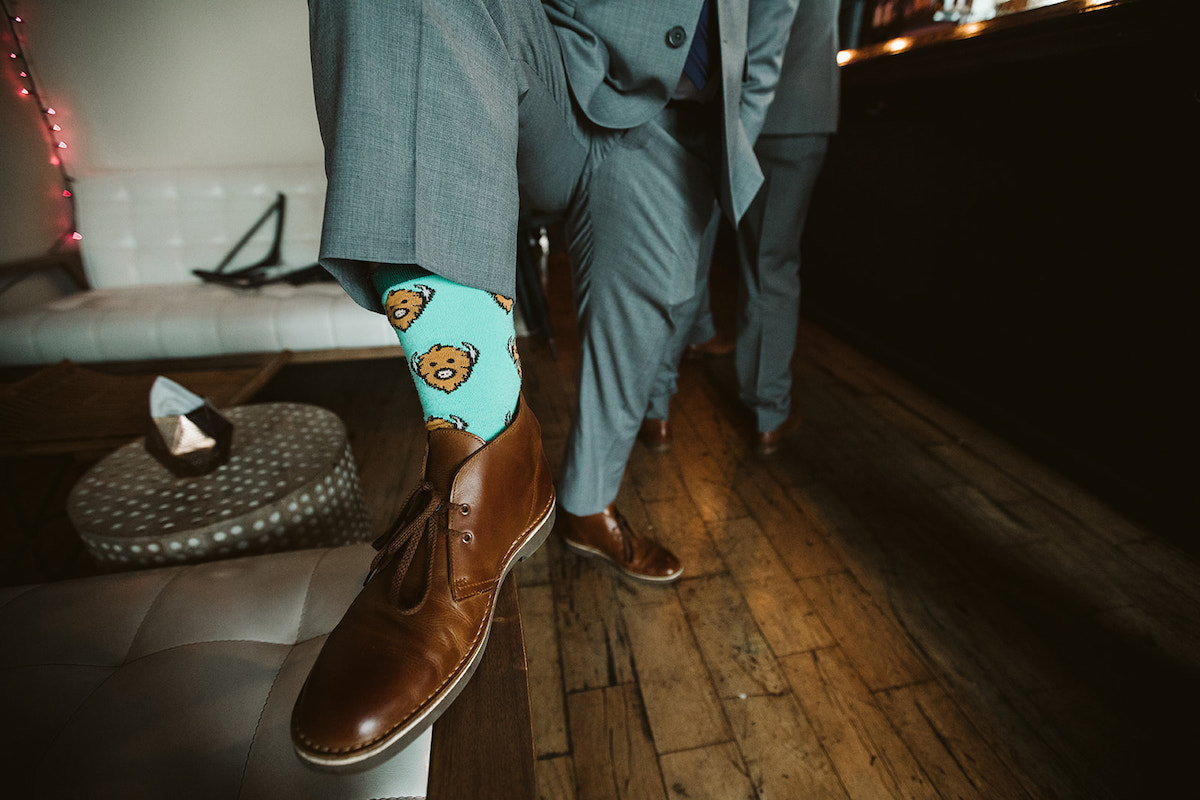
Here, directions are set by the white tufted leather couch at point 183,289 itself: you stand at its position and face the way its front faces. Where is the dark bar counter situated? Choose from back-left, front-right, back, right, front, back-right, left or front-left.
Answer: front-left

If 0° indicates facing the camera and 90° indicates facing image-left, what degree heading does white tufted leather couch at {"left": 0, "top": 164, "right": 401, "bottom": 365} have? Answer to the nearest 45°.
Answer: approximately 0°
